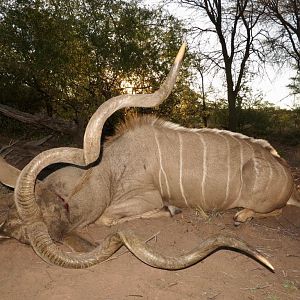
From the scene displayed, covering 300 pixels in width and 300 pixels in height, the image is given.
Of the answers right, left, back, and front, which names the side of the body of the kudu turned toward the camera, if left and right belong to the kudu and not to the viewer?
left

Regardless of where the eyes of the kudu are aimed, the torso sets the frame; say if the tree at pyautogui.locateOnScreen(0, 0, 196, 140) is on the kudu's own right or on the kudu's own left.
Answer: on the kudu's own right
